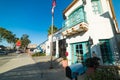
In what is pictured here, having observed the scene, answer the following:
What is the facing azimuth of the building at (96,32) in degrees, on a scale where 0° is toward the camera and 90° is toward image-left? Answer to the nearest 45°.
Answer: approximately 45°
